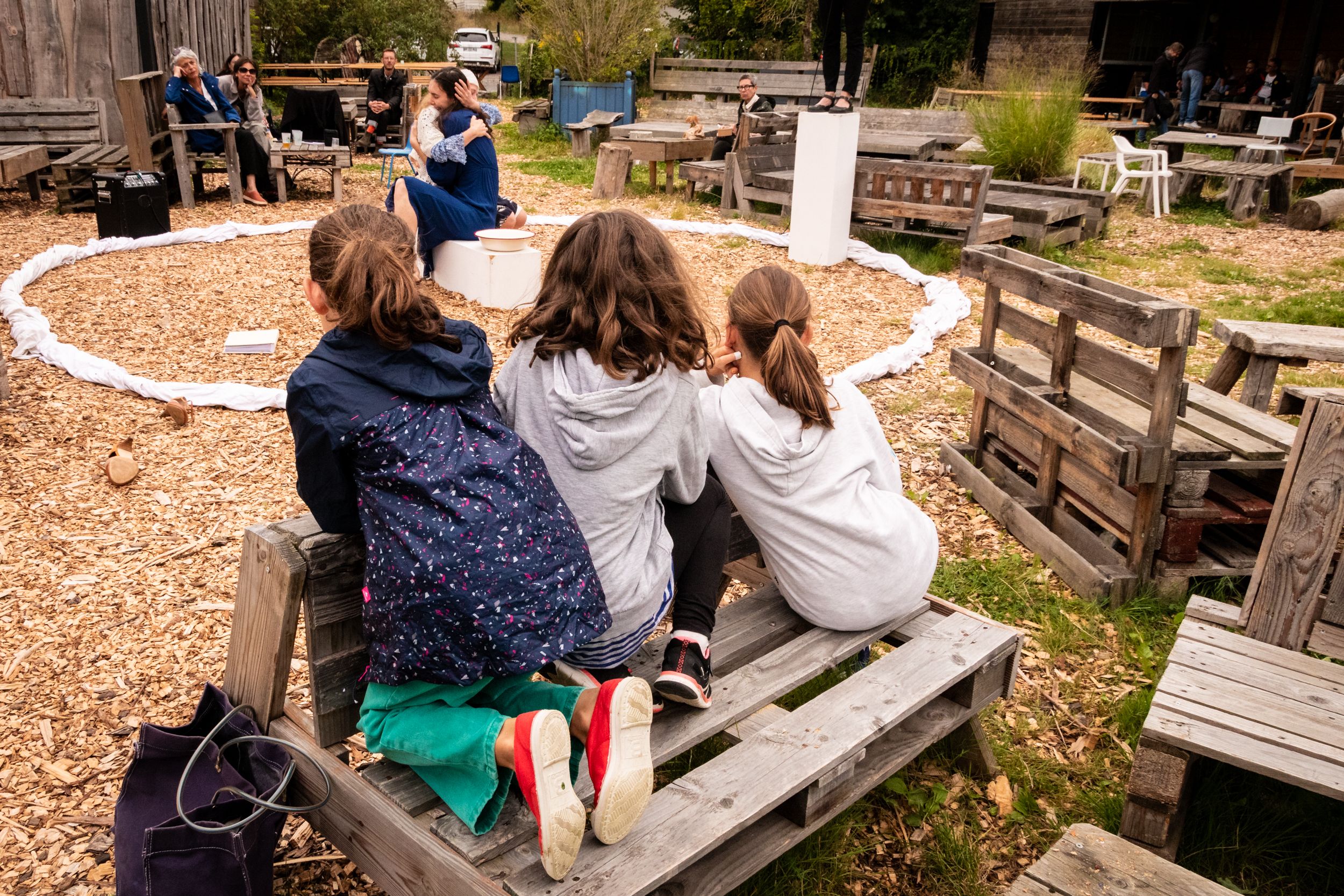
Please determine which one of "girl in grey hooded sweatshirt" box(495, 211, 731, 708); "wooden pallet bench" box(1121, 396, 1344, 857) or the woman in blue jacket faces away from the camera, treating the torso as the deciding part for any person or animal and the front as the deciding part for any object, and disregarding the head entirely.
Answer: the girl in grey hooded sweatshirt

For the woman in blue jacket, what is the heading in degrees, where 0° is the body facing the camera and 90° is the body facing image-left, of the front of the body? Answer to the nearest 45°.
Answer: approximately 315°

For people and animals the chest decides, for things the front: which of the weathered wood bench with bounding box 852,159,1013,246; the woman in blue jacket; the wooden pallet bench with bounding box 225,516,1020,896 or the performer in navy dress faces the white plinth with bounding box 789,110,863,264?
the woman in blue jacket

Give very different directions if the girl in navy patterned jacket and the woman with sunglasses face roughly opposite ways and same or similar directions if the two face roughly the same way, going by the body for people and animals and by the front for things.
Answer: very different directions

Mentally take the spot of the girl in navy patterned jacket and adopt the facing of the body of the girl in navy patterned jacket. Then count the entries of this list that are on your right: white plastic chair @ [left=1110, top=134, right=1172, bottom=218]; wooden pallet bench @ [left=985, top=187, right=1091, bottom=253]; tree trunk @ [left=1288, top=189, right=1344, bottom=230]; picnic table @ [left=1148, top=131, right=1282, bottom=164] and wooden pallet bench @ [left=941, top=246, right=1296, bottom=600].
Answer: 5

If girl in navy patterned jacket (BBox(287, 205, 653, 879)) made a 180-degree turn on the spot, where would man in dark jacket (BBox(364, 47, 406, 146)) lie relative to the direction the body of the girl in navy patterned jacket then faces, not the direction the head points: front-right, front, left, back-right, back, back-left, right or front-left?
back-left

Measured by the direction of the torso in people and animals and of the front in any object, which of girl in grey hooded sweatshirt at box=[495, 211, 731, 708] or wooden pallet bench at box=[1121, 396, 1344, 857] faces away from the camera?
the girl in grey hooded sweatshirt

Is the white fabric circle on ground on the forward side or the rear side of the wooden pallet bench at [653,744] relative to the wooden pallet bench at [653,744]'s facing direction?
on the rear side

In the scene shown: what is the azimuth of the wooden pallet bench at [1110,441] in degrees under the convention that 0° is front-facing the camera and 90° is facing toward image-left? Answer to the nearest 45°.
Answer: approximately 225°

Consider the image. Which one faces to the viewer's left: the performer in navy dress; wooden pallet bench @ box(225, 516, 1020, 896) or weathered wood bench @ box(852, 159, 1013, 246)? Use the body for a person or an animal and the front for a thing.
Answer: the performer in navy dress

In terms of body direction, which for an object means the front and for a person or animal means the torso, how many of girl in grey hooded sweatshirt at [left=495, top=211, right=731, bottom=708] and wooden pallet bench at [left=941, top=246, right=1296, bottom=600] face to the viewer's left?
0

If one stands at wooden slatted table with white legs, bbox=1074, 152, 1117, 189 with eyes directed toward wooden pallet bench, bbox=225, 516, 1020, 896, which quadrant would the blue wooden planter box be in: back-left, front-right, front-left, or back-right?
back-right

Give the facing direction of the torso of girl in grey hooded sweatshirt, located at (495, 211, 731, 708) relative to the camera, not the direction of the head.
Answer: away from the camera

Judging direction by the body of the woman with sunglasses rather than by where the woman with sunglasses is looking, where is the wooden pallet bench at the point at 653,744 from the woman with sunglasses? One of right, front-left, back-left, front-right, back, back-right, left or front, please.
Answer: front-right
